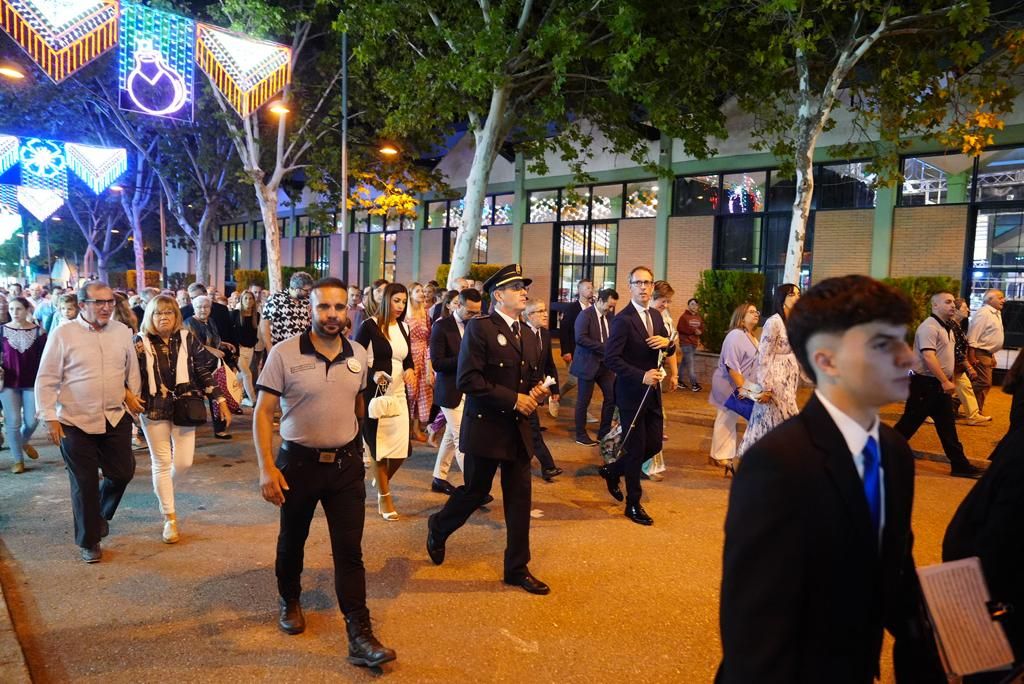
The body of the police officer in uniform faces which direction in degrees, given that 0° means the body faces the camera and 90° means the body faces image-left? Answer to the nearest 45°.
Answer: approximately 315°

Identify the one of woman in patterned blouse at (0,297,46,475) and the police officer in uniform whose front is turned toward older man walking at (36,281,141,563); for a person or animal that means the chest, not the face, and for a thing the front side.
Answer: the woman in patterned blouse

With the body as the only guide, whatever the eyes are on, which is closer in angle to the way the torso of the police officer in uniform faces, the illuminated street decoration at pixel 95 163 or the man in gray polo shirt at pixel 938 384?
the man in gray polo shirt

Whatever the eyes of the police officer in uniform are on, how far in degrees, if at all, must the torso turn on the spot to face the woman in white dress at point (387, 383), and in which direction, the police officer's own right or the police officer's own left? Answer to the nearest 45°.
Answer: approximately 180°

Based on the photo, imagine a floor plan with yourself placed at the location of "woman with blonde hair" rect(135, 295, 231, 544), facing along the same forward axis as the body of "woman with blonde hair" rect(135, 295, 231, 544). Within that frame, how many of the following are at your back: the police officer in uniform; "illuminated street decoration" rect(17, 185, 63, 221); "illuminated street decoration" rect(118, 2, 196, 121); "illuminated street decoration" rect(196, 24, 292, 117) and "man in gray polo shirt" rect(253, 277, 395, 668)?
3

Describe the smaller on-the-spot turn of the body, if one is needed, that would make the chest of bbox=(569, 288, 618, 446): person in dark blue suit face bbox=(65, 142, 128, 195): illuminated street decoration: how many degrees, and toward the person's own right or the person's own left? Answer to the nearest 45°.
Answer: approximately 180°

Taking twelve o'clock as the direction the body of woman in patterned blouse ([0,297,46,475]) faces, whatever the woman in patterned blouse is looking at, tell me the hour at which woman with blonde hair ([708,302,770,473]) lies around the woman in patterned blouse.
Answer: The woman with blonde hair is roughly at 10 o'clock from the woman in patterned blouse.

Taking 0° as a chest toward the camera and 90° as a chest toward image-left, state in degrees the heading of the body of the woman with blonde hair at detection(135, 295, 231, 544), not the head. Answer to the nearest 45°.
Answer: approximately 0°

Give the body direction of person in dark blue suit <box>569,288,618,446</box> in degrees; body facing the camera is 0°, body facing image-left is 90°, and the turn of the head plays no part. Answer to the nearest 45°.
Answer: approximately 315°

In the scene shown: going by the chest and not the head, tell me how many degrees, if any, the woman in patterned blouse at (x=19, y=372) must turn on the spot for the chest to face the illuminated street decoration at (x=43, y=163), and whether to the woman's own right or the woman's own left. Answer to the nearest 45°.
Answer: approximately 180°
